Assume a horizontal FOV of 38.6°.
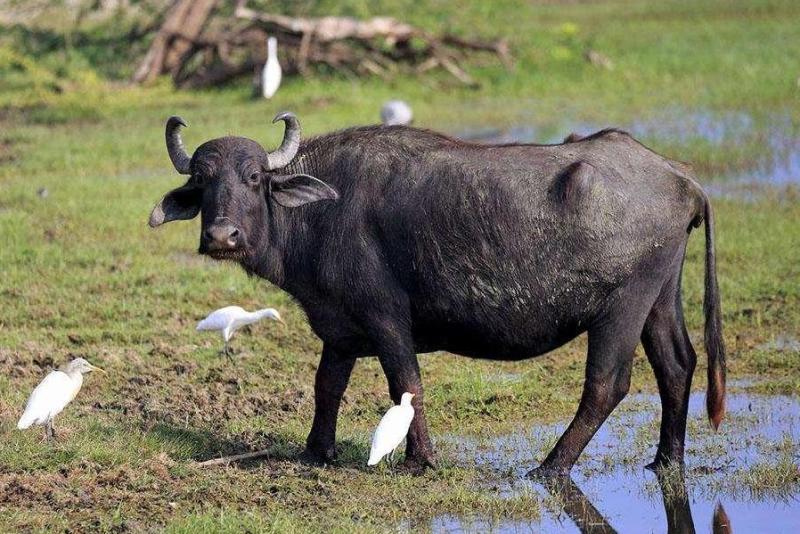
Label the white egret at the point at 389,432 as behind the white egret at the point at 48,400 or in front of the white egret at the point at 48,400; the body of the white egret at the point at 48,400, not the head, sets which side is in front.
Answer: in front

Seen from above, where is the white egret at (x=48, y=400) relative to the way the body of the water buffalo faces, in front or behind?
in front

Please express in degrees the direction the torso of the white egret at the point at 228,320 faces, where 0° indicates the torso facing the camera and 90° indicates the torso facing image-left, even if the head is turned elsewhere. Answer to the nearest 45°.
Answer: approximately 270°

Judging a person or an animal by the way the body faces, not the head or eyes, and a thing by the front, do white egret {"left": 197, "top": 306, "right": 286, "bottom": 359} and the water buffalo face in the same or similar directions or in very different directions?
very different directions

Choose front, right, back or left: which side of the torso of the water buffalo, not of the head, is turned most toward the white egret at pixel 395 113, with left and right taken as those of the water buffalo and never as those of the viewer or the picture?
right

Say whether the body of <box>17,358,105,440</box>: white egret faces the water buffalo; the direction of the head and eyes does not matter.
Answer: yes

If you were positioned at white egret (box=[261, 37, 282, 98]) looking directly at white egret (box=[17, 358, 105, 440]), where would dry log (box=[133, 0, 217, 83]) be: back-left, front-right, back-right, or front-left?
back-right

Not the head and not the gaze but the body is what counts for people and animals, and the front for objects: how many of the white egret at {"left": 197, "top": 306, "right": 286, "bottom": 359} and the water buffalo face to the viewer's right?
1

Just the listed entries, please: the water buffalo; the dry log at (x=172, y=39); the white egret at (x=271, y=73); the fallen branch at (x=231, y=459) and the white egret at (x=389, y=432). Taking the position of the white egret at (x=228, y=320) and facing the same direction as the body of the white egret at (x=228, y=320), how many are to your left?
2

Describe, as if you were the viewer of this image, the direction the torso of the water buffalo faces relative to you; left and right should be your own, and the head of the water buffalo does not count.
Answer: facing to the left of the viewer

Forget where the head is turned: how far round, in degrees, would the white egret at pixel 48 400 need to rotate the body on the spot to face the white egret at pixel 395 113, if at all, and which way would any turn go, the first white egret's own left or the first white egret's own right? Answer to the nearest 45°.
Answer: approximately 45° to the first white egret's own left

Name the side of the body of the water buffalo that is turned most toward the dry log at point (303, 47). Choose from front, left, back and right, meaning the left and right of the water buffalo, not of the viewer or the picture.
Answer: right

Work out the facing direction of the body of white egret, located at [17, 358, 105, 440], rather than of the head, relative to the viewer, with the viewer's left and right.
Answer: facing to the right of the viewer
